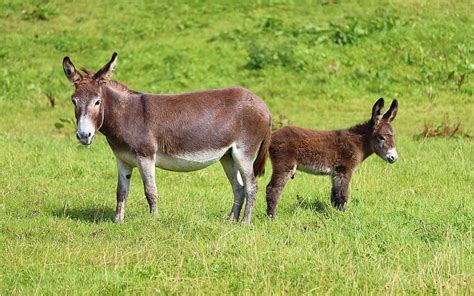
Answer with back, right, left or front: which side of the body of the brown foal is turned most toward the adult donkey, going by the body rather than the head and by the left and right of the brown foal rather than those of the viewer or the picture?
back

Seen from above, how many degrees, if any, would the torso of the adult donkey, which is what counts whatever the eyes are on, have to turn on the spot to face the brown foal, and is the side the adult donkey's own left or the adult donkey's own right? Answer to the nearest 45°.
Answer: approximately 180°

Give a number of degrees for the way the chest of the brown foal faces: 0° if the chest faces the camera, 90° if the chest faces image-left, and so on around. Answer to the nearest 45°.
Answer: approximately 270°

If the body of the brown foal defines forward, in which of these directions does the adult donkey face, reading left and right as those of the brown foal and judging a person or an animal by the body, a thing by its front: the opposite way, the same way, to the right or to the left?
the opposite way

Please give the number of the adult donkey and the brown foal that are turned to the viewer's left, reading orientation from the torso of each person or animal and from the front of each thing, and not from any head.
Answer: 1

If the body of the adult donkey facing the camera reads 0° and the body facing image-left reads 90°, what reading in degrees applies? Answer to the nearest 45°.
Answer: approximately 90°

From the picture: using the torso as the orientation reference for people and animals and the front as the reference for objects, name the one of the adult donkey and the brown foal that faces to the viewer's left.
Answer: the adult donkey
